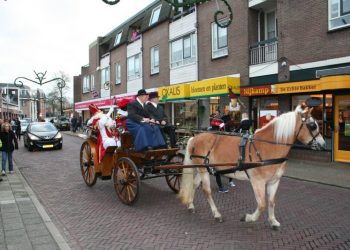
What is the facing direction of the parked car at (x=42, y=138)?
toward the camera

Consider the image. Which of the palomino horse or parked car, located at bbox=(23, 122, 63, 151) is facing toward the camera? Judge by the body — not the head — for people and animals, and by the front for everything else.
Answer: the parked car

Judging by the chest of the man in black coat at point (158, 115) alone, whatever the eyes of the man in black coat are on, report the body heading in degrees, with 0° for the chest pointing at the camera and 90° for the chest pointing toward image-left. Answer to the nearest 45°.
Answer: approximately 315°

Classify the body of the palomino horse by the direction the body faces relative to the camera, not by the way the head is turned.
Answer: to the viewer's right

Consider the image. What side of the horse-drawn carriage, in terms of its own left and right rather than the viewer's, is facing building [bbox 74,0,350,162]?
left

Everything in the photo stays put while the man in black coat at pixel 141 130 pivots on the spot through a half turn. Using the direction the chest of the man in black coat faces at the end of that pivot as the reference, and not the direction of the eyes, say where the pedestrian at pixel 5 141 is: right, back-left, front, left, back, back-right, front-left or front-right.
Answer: front

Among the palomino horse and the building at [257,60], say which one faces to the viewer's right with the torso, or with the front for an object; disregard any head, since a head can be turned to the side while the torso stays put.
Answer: the palomino horse

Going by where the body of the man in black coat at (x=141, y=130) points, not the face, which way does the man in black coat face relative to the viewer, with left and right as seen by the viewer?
facing the viewer and to the right of the viewer

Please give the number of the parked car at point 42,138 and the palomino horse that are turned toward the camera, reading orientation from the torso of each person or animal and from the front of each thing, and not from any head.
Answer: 1

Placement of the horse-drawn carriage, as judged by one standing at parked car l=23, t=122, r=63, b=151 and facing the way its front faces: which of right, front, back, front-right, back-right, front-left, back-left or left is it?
front

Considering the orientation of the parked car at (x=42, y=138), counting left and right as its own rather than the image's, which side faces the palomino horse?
front

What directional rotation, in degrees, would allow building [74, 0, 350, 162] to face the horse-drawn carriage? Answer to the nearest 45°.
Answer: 0° — it already faces it

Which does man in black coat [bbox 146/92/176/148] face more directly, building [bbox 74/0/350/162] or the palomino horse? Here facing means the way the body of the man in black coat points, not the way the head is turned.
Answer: the palomino horse

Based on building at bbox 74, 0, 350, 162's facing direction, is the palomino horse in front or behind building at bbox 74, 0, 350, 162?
in front

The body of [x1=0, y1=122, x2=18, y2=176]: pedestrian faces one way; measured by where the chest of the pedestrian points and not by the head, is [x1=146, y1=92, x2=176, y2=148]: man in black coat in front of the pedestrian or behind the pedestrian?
in front

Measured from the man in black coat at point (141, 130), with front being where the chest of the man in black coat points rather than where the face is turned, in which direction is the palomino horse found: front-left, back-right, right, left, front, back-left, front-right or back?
front

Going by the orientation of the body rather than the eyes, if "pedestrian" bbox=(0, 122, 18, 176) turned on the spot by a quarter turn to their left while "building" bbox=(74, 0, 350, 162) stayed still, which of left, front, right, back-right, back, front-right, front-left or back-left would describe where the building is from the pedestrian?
front

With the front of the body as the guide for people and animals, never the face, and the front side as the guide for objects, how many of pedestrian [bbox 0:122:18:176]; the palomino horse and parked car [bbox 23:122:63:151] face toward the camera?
2

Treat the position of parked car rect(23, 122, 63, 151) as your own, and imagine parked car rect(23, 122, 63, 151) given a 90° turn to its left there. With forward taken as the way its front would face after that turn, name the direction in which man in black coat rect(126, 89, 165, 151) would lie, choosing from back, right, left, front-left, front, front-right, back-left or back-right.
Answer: right
